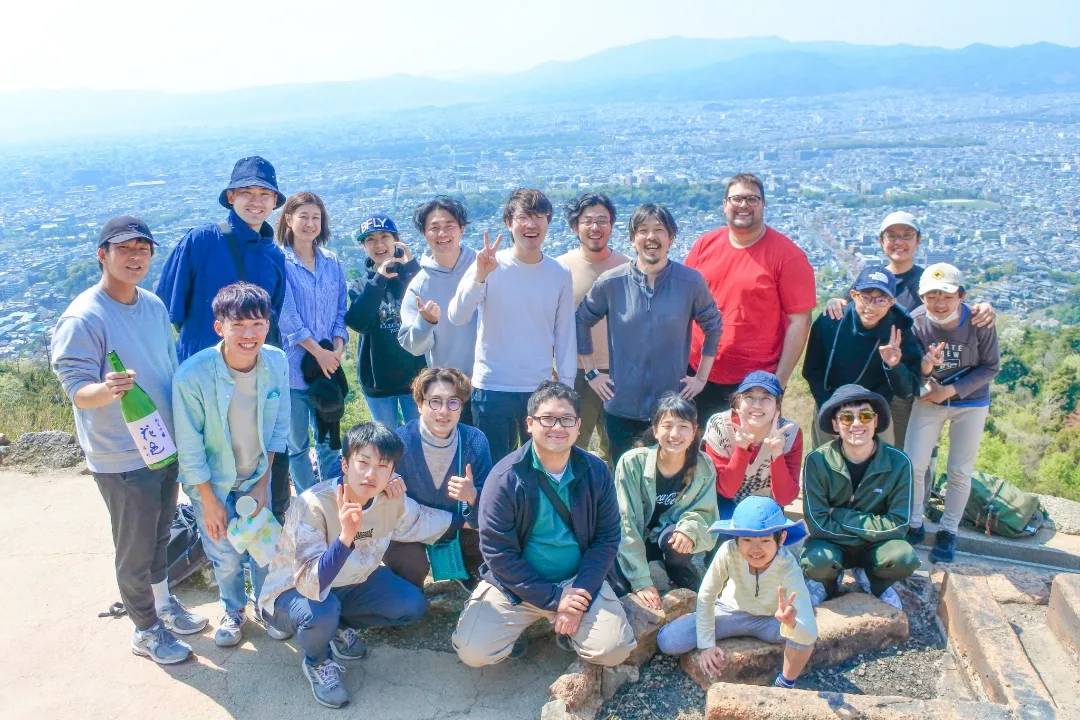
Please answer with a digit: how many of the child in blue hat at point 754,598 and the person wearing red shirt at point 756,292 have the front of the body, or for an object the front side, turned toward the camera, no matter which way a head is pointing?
2

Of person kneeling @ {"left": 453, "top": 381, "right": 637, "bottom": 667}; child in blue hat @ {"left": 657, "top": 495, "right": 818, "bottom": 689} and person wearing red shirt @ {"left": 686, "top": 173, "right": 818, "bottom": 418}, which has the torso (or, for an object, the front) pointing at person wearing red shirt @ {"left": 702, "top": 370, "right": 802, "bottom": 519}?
person wearing red shirt @ {"left": 686, "top": 173, "right": 818, "bottom": 418}

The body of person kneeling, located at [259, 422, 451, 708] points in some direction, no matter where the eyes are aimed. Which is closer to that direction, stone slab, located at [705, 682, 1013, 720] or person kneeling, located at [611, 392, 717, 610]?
the stone slab

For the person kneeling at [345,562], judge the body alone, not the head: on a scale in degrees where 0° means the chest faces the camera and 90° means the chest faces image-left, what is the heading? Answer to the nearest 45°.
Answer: approximately 315°

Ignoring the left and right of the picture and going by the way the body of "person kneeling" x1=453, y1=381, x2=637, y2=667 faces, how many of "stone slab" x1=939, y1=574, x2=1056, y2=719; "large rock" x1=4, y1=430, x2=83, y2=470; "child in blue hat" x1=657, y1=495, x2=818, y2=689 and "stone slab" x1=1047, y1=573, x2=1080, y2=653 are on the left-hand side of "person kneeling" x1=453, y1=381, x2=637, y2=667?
3

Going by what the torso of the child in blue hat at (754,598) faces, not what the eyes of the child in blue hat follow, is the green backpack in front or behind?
behind

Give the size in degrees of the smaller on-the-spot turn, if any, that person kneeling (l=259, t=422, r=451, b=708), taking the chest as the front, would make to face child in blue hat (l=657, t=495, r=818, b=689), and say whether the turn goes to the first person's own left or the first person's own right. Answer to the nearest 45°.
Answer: approximately 45° to the first person's own left

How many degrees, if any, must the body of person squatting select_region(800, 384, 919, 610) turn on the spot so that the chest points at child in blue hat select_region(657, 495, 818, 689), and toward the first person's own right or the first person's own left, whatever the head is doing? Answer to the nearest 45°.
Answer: approximately 45° to the first person's own right
